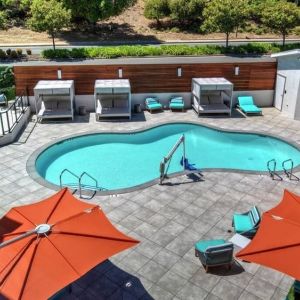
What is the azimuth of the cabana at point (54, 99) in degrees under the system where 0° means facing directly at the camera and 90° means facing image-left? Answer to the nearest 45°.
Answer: approximately 0°

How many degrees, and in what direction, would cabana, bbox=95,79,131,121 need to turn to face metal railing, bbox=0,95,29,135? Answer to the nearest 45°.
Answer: approximately 90° to its right

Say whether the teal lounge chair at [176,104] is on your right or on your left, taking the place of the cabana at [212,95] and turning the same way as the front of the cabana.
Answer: on your right

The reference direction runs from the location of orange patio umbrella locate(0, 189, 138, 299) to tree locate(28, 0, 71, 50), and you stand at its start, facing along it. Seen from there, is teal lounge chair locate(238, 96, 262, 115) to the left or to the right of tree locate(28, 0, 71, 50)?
right

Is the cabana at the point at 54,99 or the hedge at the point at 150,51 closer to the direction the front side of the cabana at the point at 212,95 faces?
the cabana

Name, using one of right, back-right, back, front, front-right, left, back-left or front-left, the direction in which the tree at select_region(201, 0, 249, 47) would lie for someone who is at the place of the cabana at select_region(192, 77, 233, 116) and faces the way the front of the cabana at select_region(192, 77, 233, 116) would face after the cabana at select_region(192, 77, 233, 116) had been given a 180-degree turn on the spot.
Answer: front

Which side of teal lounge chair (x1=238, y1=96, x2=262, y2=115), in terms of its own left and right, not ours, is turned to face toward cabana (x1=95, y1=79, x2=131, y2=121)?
right

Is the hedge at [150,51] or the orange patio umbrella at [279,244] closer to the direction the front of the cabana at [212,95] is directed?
the orange patio umbrella

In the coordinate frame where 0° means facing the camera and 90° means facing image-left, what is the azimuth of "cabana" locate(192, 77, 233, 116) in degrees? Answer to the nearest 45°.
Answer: approximately 0°

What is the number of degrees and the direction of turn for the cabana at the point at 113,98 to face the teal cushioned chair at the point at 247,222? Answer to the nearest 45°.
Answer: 0° — it already faces it

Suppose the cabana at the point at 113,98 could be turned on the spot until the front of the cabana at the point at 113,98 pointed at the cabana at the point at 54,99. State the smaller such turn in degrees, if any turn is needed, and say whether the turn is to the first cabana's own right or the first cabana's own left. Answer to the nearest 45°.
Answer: approximately 90° to the first cabana's own right

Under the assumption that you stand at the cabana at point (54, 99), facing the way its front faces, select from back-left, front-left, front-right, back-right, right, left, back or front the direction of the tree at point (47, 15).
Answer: back

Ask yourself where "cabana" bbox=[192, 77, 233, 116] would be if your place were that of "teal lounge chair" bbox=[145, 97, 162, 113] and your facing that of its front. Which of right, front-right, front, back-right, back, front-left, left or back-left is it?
front-left
